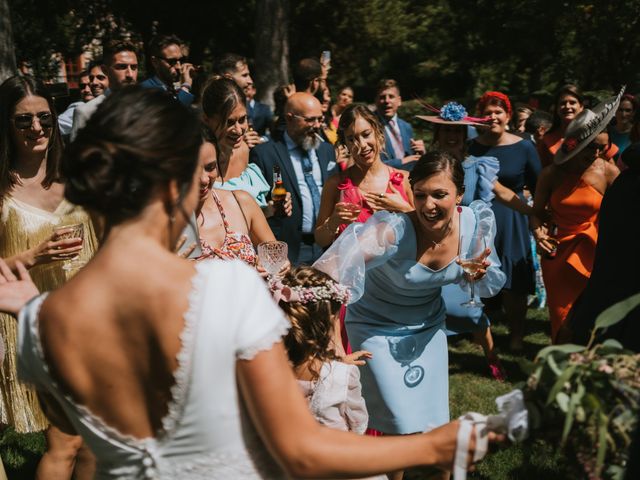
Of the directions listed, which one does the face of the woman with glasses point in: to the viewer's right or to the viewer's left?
to the viewer's right

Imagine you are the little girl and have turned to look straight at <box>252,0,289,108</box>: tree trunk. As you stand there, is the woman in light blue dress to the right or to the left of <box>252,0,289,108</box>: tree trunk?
right

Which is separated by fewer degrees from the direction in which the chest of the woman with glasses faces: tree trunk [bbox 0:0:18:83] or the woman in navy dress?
the woman in navy dress

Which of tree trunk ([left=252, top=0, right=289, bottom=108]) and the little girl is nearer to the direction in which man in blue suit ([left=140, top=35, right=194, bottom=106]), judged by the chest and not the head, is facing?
the little girl

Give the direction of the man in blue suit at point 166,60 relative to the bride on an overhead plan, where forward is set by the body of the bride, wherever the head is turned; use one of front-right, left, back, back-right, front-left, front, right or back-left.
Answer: front-left

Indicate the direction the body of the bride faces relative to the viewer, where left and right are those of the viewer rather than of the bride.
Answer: facing away from the viewer and to the right of the viewer

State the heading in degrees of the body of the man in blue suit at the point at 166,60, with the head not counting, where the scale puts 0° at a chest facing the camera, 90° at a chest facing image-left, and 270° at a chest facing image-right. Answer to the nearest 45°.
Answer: approximately 315°

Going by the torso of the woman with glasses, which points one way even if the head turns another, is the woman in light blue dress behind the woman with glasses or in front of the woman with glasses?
in front

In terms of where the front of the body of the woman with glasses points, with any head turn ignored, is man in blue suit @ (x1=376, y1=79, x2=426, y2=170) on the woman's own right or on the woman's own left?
on the woman's own left

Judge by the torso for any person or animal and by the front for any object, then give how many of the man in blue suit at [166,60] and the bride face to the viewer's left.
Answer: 0

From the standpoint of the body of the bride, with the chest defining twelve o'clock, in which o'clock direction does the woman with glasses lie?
The woman with glasses is roughly at 10 o'clock from the bride.
